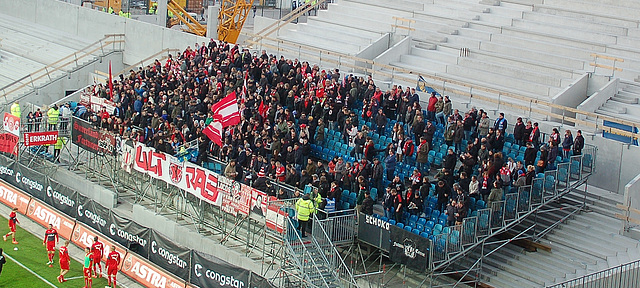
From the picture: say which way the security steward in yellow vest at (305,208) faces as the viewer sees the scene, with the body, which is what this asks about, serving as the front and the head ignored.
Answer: away from the camera

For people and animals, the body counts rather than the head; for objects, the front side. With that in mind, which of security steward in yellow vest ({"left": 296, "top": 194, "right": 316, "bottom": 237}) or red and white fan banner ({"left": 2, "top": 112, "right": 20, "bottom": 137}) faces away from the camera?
the security steward in yellow vest

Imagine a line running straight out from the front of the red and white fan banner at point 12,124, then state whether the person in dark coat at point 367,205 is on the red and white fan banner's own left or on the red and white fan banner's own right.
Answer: on the red and white fan banner's own left

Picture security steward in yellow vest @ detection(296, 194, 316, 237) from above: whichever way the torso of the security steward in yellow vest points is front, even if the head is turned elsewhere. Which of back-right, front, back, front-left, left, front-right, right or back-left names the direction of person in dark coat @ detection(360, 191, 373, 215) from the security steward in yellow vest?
right

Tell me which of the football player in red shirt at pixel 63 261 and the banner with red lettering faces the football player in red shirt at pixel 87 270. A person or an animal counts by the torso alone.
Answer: the banner with red lettering

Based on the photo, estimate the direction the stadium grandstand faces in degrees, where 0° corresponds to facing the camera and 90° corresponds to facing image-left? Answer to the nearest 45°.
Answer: approximately 45°
